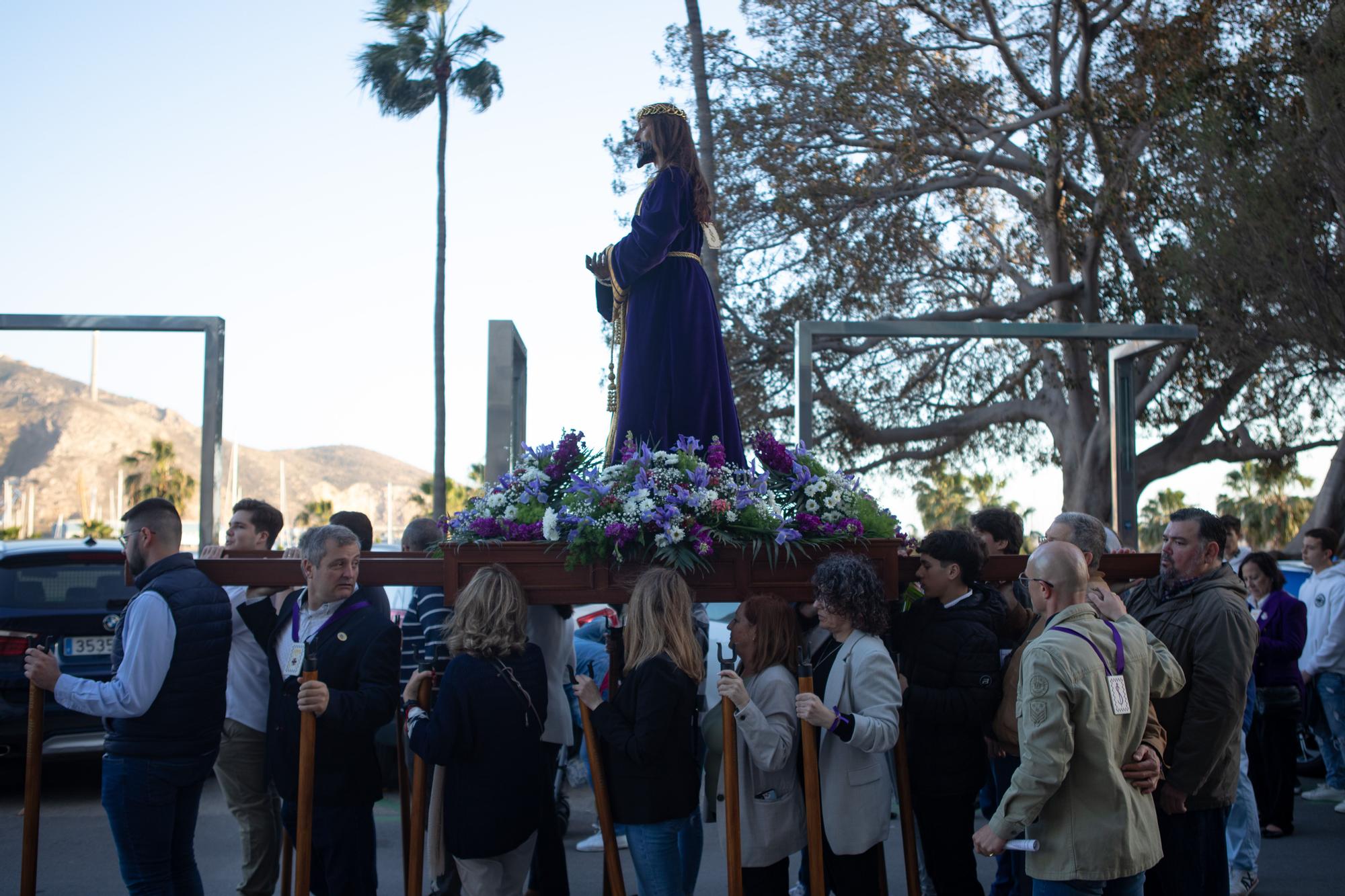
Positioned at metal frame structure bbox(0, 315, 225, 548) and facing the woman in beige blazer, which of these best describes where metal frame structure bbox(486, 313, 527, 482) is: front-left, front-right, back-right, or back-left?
front-left

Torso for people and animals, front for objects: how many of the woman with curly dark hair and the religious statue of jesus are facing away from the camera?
0

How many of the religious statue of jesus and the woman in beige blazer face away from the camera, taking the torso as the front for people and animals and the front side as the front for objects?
0

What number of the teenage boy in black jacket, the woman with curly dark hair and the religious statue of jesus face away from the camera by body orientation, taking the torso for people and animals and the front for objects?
0

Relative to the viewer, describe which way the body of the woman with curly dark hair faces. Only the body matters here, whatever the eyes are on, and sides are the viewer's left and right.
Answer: facing to the left of the viewer

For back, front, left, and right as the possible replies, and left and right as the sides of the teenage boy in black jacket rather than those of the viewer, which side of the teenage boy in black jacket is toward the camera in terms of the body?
left

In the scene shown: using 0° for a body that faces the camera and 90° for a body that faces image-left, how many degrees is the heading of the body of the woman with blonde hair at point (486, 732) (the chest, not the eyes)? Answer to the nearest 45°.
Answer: approximately 135°

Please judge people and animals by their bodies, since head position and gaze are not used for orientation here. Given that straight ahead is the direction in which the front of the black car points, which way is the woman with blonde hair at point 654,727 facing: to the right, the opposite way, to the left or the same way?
the same way

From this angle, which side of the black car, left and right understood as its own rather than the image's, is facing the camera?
back

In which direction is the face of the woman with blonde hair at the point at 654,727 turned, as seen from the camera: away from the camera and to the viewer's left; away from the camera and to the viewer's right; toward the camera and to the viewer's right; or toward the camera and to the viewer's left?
away from the camera and to the viewer's left

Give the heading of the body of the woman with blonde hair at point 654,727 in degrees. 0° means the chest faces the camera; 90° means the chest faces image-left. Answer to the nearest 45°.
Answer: approximately 135°

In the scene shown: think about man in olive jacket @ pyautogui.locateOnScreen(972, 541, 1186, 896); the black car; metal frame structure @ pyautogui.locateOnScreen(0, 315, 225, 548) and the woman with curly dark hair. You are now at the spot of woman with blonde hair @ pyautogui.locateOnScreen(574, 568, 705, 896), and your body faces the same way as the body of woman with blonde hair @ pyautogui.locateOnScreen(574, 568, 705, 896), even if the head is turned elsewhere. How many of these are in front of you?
2

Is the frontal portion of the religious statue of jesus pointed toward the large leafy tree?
no

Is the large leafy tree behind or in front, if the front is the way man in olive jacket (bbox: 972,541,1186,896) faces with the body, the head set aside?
in front

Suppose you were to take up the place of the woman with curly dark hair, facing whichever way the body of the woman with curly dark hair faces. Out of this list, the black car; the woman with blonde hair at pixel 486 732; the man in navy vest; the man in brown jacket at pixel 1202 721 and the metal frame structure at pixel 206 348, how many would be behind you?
1

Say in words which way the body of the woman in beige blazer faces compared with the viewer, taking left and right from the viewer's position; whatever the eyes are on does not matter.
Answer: facing to the left of the viewer

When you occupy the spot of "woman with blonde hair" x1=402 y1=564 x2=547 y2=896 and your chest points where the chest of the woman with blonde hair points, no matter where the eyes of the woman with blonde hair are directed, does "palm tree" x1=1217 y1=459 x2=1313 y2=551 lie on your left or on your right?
on your right

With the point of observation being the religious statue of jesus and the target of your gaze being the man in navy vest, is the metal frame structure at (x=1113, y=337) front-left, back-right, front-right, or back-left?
back-right

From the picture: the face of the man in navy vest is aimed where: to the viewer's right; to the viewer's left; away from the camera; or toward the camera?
to the viewer's left
